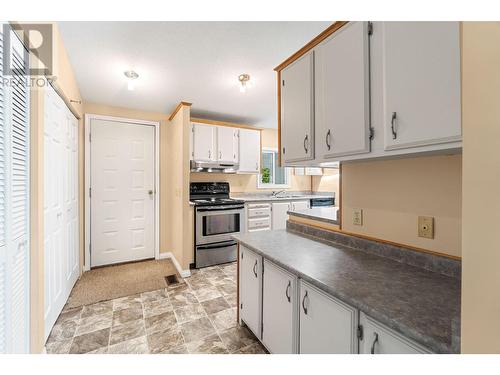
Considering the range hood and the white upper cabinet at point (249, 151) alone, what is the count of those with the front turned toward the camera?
2

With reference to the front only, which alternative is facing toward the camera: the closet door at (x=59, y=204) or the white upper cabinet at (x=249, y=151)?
the white upper cabinet

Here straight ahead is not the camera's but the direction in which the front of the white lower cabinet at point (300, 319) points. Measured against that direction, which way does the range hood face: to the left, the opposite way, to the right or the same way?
to the left

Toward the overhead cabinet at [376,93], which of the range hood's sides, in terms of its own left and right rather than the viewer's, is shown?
front

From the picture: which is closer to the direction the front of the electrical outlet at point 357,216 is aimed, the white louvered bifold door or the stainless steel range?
the white louvered bifold door

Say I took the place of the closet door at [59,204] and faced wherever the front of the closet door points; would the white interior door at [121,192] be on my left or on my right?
on my left

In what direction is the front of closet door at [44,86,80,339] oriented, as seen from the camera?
facing to the right of the viewer

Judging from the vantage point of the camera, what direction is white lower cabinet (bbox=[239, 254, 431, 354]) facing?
facing the viewer and to the left of the viewer

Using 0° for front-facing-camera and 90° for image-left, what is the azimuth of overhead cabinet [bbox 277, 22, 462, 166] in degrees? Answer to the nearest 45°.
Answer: approximately 45°

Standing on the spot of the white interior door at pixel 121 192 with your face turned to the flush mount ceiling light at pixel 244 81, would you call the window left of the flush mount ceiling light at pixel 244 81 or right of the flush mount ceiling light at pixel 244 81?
left

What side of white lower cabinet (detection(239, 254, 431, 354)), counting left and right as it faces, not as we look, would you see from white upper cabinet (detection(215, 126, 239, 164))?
right

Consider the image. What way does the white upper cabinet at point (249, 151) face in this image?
toward the camera

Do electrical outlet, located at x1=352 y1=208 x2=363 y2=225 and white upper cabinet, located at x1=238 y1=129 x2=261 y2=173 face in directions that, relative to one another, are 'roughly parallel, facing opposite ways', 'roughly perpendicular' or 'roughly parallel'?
roughly perpendicular

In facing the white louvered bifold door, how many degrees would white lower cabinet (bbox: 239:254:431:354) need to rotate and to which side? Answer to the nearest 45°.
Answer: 0° — it already faces it

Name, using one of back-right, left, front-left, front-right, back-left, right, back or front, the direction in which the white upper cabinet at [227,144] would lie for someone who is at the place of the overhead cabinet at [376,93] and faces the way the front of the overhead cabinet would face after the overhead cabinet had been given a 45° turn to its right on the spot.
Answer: front-right

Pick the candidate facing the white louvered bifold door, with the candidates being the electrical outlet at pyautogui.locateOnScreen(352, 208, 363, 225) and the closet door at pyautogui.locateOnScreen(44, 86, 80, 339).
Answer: the electrical outlet

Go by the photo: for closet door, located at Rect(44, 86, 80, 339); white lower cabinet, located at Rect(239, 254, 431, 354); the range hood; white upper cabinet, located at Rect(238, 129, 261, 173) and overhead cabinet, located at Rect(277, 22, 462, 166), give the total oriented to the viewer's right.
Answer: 1

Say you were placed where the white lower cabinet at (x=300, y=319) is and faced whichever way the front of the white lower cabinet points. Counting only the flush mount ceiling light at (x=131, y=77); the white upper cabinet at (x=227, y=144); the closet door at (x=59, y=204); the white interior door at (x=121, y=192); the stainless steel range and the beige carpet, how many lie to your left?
0

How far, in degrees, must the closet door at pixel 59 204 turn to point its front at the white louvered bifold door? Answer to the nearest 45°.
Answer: approximately 90° to its right

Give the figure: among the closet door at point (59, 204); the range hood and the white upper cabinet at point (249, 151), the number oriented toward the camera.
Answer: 2

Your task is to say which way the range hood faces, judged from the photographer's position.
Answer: facing the viewer
